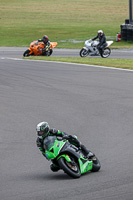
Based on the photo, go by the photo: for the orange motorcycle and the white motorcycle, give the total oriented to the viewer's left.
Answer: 2

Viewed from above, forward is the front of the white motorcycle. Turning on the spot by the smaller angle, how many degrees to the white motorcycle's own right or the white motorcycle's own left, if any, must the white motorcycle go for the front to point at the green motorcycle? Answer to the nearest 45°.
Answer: approximately 90° to the white motorcycle's own left

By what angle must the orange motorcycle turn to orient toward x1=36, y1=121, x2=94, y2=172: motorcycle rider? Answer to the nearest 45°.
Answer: approximately 90° to its left

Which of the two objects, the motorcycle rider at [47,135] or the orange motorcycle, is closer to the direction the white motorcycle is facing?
the orange motorcycle

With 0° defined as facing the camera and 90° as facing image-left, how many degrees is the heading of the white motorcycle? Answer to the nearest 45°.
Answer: approximately 90°

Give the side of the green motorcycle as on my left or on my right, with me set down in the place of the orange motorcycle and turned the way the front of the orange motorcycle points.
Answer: on my left

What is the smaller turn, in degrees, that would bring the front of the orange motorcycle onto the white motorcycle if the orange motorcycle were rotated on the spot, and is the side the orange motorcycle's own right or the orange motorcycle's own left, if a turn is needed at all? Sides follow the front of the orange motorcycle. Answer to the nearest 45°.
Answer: approximately 180°

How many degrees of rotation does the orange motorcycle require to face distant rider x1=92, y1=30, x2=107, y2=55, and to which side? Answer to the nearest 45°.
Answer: approximately 180°

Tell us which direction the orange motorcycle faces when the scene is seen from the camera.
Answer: facing to the left of the viewer

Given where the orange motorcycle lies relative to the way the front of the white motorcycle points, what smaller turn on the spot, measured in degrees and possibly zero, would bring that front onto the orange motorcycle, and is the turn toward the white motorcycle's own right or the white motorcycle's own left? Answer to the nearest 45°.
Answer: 0° — it already faces it

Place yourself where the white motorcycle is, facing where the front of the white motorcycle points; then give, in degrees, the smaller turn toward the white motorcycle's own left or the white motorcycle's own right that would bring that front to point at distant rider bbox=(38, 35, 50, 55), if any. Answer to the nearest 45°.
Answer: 0° — it already faces them
